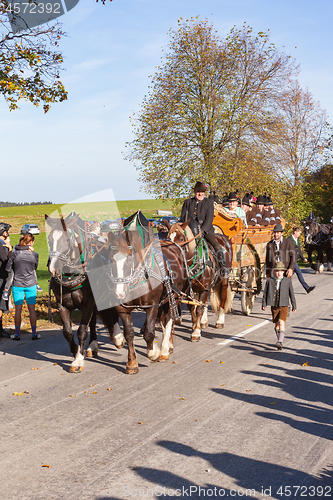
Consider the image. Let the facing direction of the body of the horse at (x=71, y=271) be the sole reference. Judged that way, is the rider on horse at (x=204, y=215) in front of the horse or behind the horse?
behind

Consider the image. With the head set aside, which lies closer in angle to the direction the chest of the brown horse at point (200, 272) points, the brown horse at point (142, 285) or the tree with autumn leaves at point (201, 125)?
the brown horse

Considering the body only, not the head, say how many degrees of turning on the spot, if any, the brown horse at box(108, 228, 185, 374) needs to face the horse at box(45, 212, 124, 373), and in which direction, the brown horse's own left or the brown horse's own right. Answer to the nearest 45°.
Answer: approximately 45° to the brown horse's own right

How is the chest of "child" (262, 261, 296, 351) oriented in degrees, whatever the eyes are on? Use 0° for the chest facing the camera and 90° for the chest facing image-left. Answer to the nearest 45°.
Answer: approximately 0°

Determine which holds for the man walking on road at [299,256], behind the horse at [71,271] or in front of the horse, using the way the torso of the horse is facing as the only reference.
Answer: behind

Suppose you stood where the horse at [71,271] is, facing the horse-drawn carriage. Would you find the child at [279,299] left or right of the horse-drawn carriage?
right
